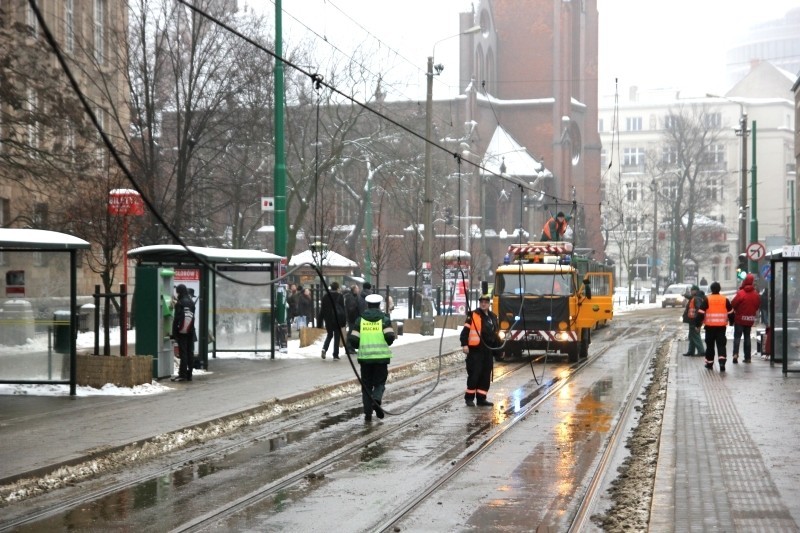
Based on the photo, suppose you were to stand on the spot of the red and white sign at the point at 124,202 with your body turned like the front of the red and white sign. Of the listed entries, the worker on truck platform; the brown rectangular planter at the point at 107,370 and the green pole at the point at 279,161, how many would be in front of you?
1

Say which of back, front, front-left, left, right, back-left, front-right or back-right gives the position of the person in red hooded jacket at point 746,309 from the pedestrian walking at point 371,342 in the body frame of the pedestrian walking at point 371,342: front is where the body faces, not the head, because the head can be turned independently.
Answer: front-right

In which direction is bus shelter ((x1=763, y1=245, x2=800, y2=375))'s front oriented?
to the viewer's left

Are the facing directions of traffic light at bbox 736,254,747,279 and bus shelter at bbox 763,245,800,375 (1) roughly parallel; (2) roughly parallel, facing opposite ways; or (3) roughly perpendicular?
roughly perpendicular

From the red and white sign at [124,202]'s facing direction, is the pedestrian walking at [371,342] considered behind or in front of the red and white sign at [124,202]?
in front

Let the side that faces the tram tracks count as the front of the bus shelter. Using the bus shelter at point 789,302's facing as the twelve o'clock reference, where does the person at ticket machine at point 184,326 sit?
The person at ticket machine is roughly at 11 o'clock from the bus shelter.

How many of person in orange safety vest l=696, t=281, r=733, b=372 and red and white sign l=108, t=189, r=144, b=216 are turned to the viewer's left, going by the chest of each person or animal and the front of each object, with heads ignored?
0

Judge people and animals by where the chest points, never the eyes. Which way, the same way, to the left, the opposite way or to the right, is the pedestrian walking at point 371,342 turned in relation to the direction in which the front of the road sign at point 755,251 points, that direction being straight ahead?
the opposite way

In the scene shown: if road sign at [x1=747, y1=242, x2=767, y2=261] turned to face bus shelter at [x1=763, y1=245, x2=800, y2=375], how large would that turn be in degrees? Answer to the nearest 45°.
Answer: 0° — it already faces it

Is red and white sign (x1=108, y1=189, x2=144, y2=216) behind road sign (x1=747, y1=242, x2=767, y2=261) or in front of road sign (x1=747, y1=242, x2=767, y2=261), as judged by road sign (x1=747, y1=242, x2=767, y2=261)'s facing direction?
in front

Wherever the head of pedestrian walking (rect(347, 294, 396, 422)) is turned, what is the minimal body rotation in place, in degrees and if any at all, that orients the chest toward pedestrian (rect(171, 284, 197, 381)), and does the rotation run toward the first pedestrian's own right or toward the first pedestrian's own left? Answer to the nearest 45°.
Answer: approximately 45° to the first pedestrian's own left

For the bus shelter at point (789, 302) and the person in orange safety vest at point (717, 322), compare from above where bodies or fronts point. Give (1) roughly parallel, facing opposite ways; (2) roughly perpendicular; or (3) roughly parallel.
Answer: roughly perpendicular

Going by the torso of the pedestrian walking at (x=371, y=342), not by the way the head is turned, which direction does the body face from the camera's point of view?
away from the camera

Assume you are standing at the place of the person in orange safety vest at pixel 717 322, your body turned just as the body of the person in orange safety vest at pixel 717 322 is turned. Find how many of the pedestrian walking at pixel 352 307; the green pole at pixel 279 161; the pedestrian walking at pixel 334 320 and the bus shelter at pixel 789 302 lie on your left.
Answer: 3

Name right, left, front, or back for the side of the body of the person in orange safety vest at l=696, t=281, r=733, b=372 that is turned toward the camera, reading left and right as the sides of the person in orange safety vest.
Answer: back
